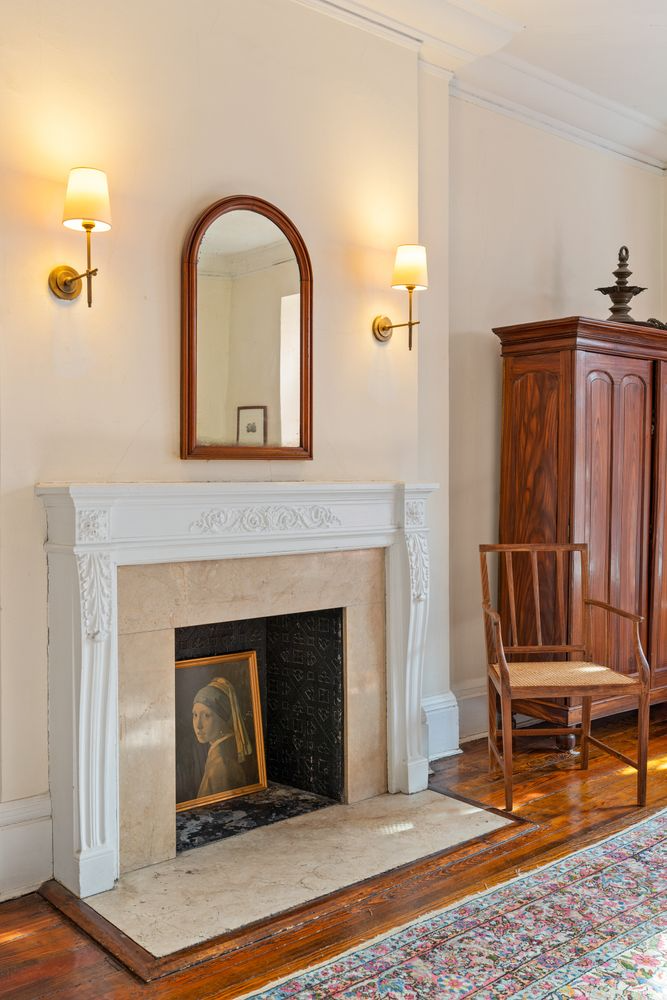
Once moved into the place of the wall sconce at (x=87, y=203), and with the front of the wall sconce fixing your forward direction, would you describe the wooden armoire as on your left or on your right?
on your left

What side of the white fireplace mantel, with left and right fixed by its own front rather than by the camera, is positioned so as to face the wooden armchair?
left

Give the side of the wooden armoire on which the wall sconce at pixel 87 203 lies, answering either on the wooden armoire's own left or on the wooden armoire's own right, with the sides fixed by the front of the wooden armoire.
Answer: on the wooden armoire's own right

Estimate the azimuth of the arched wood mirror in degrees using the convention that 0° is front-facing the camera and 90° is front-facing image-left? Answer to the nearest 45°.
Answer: approximately 315°

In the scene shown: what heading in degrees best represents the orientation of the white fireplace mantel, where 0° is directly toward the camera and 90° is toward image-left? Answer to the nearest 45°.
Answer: approximately 315°

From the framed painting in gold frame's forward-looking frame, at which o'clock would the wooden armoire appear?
The wooden armoire is roughly at 10 o'clock from the framed painting in gold frame.

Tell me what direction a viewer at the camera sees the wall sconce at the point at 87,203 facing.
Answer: facing the viewer and to the right of the viewer

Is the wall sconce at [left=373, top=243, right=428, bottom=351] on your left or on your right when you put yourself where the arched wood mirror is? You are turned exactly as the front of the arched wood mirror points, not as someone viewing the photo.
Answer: on your left

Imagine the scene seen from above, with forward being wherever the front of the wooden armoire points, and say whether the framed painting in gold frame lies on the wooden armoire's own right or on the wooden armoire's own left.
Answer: on the wooden armoire's own right

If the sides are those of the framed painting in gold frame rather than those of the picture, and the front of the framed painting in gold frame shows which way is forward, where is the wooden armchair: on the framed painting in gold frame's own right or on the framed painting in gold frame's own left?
on the framed painting in gold frame's own left

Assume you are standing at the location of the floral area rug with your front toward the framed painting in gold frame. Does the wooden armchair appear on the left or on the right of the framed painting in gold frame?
right
